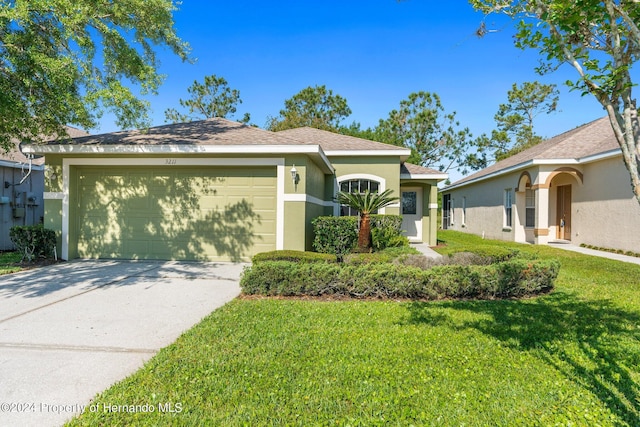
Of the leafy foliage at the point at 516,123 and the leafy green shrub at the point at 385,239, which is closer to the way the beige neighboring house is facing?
the leafy green shrub

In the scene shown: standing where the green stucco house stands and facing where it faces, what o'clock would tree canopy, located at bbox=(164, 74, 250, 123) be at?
The tree canopy is roughly at 6 o'clock from the green stucco house.

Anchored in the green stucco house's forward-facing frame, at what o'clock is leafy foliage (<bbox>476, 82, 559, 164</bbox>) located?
The leafy foliage is roughly at 8 o'clock from the green stucco house.

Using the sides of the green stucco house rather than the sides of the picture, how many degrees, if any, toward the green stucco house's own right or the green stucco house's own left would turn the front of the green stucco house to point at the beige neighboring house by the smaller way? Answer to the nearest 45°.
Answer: approximately 90° to the green stucco house's own left

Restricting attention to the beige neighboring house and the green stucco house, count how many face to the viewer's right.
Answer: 0

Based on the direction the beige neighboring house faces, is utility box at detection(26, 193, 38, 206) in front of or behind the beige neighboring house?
in front

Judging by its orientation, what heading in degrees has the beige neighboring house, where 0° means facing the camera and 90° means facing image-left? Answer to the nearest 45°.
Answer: approximately 45°

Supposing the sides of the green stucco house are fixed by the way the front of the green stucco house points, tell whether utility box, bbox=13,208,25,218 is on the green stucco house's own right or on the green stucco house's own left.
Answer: on the green stucco house's own right

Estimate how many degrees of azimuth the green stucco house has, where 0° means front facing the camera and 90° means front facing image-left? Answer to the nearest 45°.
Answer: approximately 0°

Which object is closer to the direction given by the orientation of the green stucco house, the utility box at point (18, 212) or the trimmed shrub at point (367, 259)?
the trimmed shrub
